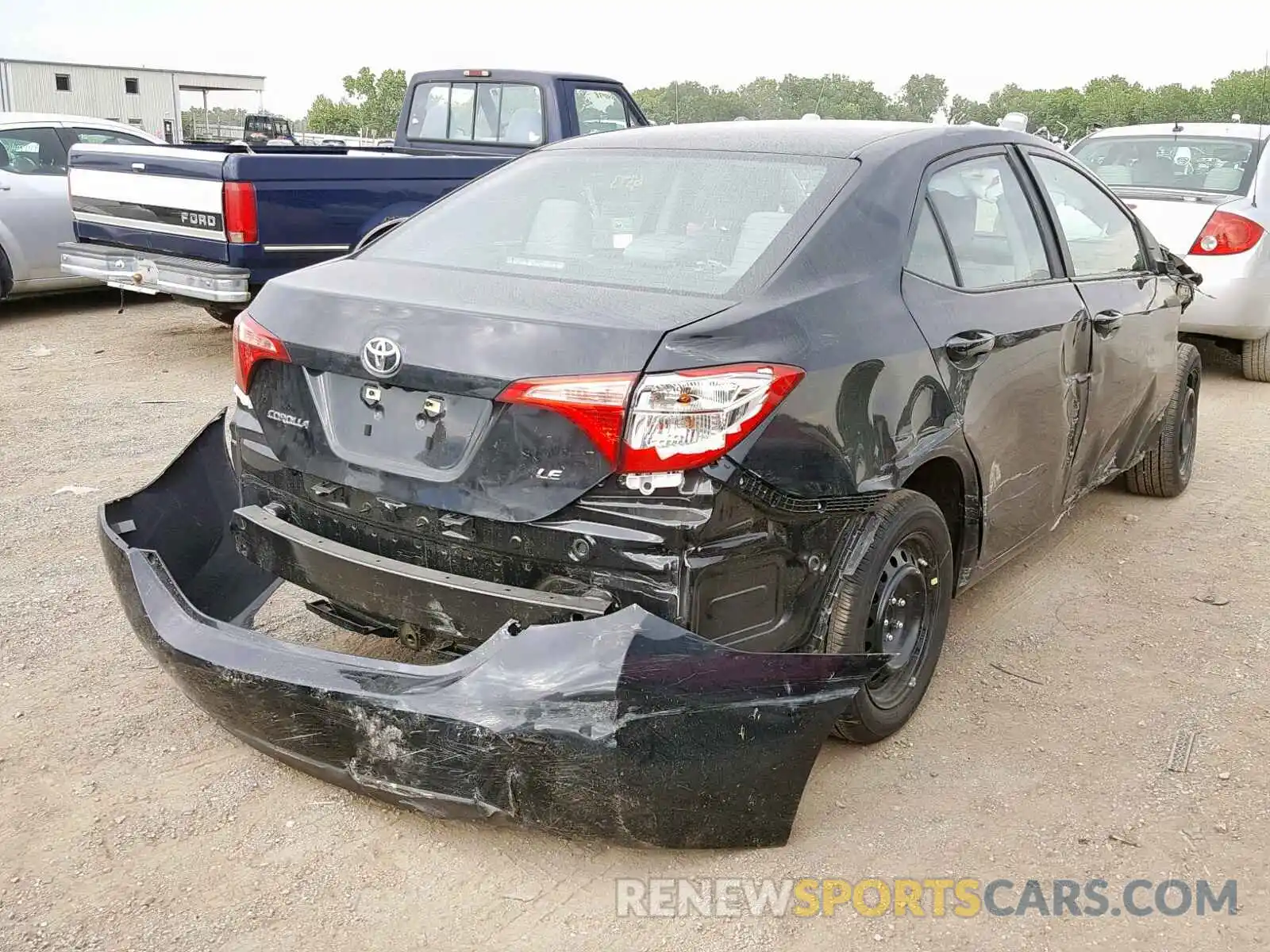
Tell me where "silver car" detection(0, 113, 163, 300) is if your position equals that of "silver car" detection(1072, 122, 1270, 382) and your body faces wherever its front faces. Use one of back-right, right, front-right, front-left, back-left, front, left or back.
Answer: back-left

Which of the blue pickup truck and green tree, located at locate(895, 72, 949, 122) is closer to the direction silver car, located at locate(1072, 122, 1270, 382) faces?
the green tree

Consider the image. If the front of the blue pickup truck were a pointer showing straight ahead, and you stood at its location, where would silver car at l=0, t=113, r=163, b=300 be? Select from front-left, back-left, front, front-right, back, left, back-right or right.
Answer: left

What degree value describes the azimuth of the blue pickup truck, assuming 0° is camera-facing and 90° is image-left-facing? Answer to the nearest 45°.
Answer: approximately 225°

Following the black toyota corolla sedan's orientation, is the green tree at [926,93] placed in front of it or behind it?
in front

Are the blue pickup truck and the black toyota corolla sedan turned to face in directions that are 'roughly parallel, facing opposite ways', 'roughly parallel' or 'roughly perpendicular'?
roughly parallel

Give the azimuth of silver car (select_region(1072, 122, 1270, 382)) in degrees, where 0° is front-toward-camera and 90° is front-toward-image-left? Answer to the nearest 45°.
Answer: approximately 225°

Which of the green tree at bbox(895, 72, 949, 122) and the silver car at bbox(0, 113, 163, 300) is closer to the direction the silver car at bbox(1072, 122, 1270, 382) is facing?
the green tree

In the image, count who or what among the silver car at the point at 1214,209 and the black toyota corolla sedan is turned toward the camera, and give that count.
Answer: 0

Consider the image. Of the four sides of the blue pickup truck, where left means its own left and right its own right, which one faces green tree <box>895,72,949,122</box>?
front

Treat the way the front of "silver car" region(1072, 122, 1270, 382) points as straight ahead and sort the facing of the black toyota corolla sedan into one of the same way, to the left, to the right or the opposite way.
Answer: the same way

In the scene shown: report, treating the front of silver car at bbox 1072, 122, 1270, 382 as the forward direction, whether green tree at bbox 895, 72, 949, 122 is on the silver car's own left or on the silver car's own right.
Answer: on the silver car's own left

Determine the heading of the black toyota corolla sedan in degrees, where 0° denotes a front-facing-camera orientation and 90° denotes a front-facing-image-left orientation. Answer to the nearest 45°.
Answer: approximately 225°

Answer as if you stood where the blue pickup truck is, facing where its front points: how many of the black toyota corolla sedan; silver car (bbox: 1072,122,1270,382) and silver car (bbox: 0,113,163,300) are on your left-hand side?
1

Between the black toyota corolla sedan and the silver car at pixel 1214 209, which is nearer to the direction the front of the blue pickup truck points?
the silver car
